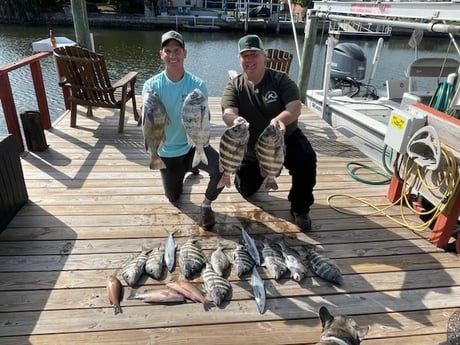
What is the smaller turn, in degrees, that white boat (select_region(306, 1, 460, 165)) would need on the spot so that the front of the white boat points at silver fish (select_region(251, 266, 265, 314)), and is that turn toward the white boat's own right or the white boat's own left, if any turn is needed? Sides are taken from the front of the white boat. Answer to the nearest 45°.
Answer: approximately 45° to the white boat's own right

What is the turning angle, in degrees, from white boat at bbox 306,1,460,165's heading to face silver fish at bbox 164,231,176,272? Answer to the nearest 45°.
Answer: approximately 45° to its right

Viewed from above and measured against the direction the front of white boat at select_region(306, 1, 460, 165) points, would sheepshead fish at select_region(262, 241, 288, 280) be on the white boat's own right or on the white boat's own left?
on the white boat's own right

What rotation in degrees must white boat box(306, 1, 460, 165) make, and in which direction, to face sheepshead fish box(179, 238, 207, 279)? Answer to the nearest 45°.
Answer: approximately 45° to its right

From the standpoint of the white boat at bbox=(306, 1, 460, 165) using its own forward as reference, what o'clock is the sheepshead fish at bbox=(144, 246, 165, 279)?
The sheepshead fish is roughly at 2 o'clock from the white boat.

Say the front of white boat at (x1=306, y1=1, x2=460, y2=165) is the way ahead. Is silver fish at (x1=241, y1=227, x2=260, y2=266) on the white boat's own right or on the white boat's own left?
on the white boat's own right

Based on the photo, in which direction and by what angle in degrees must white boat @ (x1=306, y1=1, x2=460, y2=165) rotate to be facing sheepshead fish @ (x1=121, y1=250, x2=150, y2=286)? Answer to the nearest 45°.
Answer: approximately 45° to its right

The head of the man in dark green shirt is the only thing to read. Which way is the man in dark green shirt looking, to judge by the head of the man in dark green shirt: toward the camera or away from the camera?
toward the camera

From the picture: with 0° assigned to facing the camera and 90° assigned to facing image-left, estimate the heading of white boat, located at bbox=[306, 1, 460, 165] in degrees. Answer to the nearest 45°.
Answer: approximately 315°

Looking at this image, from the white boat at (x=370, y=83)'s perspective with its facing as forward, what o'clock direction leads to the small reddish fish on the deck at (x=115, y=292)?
The small reddish fish on the deck is roughly at 2 o'clock from the white boat.

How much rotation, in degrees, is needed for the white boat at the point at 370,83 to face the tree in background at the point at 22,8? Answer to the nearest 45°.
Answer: approximately 180°

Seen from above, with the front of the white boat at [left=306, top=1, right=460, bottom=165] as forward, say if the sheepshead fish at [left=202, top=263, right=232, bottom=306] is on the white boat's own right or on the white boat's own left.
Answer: on the white boat's own right

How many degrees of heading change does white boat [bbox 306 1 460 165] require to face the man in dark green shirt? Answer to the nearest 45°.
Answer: approximately 45° to its right
